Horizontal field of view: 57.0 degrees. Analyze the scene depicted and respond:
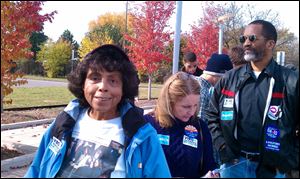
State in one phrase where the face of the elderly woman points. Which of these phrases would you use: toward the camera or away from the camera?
toward the camera

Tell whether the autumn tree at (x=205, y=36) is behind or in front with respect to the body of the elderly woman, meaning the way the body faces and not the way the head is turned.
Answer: behind

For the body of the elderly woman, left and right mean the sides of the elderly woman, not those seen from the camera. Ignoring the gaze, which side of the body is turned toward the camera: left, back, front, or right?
front

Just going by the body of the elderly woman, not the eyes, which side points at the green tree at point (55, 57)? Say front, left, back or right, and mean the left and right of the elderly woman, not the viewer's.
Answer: back

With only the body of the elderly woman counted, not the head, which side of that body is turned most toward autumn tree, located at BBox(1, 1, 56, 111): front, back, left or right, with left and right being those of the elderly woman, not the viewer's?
back

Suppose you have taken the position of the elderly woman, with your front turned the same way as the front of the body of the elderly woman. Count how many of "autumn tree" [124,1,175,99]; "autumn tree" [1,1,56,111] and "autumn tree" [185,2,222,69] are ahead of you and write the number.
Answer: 0

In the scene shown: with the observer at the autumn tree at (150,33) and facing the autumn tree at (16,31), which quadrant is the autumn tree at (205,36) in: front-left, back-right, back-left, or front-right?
back-left

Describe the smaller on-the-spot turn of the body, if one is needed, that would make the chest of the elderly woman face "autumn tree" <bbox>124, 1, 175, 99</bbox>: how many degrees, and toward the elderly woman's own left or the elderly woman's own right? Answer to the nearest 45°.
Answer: approximately 180°

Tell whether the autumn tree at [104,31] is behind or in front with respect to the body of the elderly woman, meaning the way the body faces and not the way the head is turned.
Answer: behind
